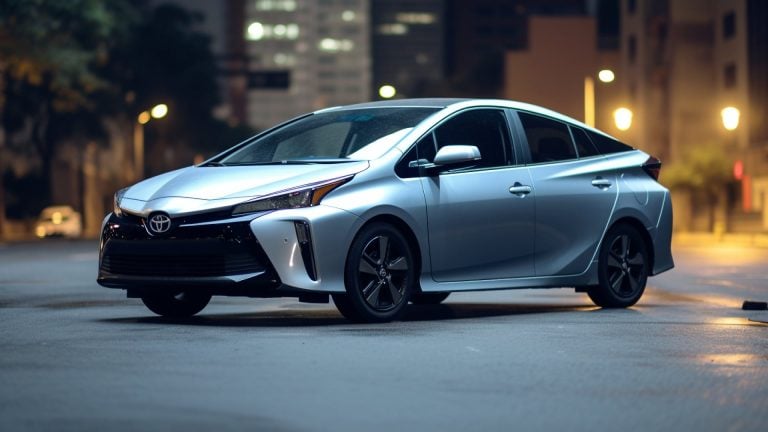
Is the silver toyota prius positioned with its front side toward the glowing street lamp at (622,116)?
no

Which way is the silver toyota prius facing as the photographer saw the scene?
facing the viewer and to the left of the viewer
